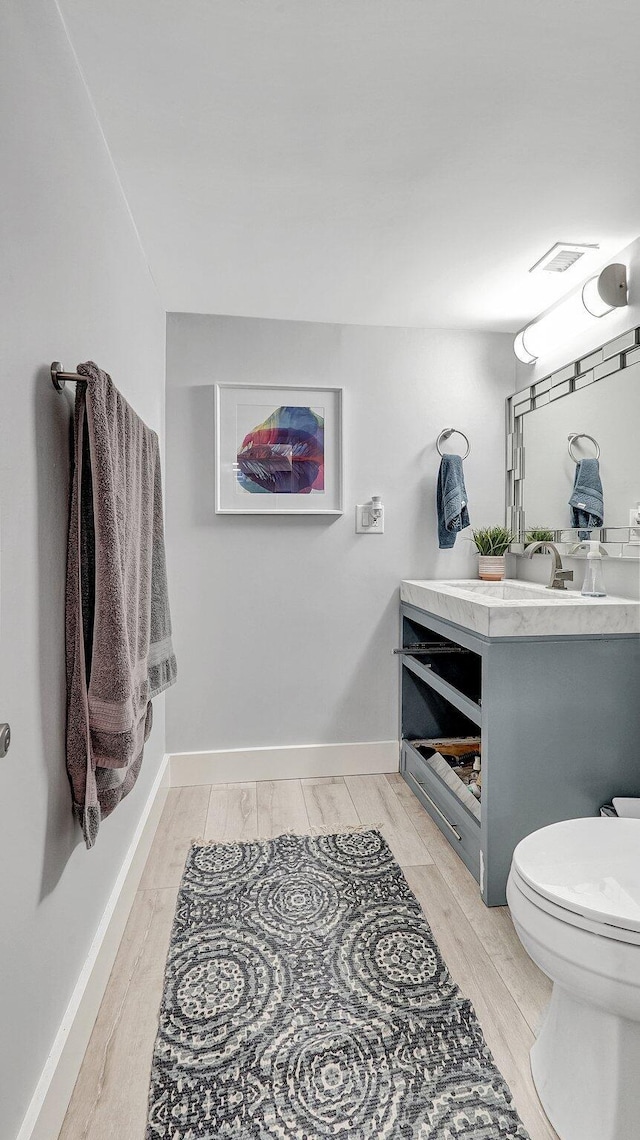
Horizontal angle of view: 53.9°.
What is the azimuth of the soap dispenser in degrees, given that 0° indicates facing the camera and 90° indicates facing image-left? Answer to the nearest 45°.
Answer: approximately 90°

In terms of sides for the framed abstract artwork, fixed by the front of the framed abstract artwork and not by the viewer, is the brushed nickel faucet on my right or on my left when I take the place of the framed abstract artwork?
on my left

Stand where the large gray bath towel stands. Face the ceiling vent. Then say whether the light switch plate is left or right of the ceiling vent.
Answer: left

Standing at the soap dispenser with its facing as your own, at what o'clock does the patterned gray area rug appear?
The patterned gray area rug is roughly at 10 o'clock from the soap dispenser.

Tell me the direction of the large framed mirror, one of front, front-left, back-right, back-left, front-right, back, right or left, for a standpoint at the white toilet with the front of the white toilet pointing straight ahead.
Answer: back-right

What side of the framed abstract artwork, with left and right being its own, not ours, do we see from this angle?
front

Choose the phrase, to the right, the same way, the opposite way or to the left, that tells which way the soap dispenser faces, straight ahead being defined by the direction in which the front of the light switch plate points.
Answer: to the right

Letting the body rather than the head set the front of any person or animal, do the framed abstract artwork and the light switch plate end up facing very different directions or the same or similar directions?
same or similar directions

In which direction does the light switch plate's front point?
toward the camera

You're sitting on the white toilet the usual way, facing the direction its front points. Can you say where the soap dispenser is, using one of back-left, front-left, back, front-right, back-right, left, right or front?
back-right

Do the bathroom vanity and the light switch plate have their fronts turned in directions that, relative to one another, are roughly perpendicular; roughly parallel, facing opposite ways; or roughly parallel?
roughly perpendicular

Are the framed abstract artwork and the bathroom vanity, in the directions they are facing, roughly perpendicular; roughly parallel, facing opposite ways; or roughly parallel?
roughly perpendicular

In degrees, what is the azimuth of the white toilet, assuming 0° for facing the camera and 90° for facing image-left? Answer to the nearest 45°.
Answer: approximately 45°

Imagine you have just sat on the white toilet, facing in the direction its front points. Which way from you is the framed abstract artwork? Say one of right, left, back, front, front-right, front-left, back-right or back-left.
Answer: right
